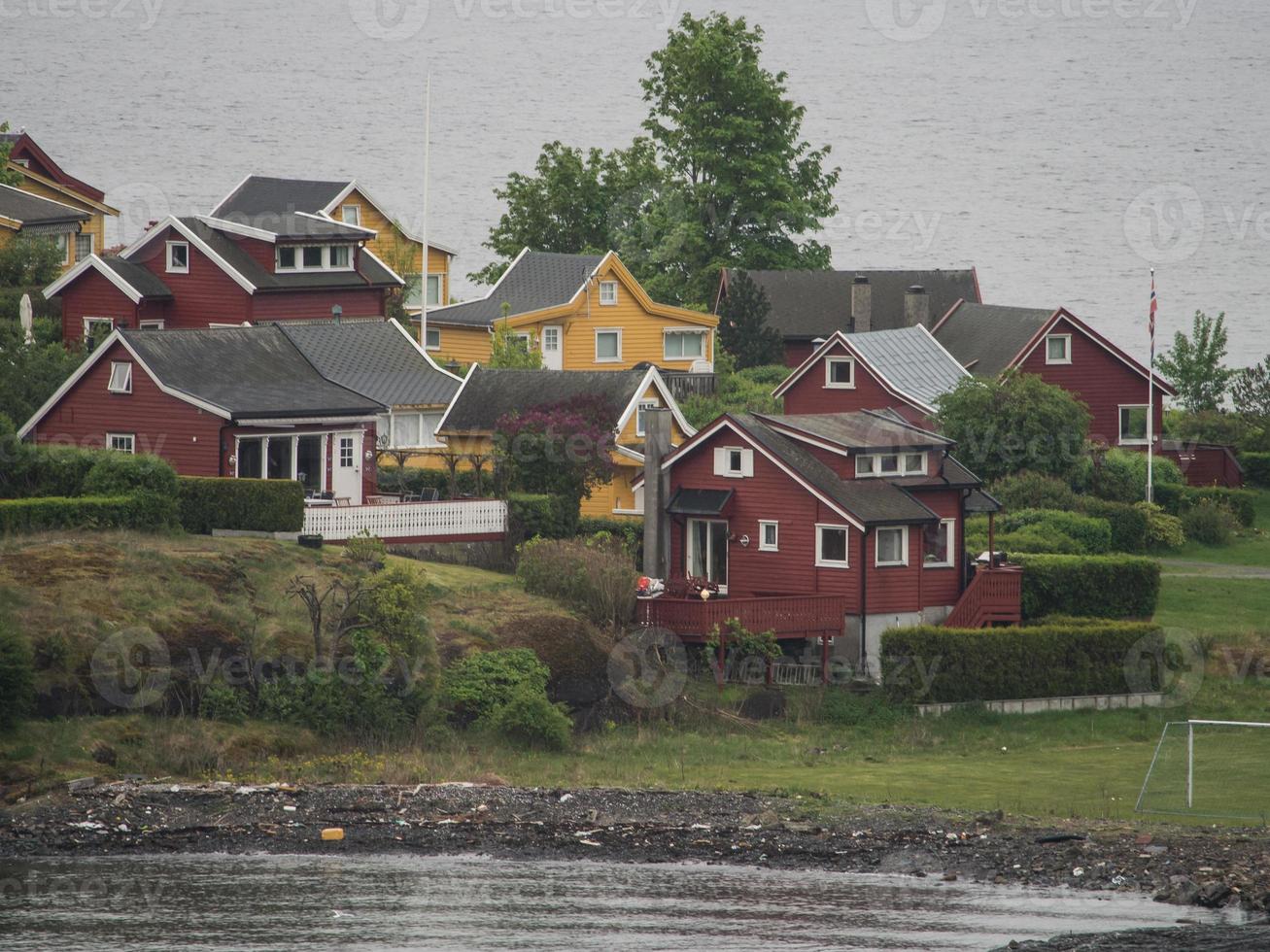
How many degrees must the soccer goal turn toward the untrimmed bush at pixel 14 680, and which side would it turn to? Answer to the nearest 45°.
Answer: approximately 135° to its left

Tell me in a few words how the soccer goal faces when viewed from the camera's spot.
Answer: facing away from the viewer and to the right of the viewer
